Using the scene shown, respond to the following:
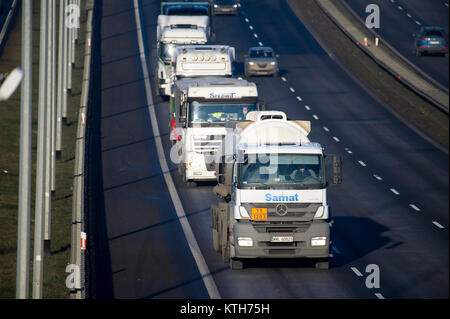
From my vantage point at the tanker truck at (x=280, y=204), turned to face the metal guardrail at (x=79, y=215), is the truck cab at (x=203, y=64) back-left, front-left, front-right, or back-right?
front-right

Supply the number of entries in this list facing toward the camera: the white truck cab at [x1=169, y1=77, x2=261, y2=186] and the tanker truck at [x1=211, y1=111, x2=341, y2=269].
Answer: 2

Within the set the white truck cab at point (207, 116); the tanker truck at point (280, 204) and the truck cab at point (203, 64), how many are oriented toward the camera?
3

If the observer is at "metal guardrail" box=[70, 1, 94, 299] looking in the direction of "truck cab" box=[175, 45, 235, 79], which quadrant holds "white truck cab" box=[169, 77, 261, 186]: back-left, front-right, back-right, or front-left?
front-right

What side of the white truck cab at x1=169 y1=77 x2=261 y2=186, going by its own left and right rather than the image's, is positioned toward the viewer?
front

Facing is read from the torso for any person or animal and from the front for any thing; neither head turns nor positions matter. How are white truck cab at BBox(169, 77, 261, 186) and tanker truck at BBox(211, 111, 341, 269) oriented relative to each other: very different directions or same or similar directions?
same or similar directions

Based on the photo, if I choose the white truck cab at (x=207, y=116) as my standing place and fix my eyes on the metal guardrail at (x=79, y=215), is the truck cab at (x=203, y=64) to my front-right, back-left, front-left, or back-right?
back-right

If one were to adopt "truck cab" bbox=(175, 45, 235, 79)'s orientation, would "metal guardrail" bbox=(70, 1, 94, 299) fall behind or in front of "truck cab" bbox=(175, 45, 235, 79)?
in front

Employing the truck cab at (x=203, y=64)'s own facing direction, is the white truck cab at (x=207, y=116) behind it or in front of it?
in front

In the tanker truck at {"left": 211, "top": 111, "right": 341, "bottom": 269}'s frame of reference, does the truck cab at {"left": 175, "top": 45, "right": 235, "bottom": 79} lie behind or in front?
behind

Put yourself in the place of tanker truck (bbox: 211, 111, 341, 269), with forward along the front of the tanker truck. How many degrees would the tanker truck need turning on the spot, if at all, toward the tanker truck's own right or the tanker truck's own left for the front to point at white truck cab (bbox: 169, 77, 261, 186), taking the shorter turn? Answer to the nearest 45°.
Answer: approximately 180°

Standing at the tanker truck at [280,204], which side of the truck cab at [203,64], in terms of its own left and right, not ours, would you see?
front

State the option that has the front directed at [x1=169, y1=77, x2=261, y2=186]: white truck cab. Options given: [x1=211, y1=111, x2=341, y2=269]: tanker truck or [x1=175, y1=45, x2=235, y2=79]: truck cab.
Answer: the truck cab

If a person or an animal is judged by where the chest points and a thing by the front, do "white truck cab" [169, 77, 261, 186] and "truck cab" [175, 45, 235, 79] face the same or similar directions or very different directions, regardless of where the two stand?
same or similar directions

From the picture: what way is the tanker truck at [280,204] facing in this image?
toward the camera

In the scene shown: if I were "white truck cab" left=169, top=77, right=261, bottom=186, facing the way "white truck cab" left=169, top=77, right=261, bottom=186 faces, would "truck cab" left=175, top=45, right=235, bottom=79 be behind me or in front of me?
behind

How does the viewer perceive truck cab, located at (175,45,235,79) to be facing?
facing the viewer

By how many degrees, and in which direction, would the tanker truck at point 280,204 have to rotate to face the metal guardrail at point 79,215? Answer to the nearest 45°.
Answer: approximately 135° to its right
